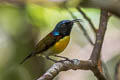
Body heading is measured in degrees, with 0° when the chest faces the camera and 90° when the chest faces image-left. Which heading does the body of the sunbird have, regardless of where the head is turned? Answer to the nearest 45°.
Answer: approximately 270°
